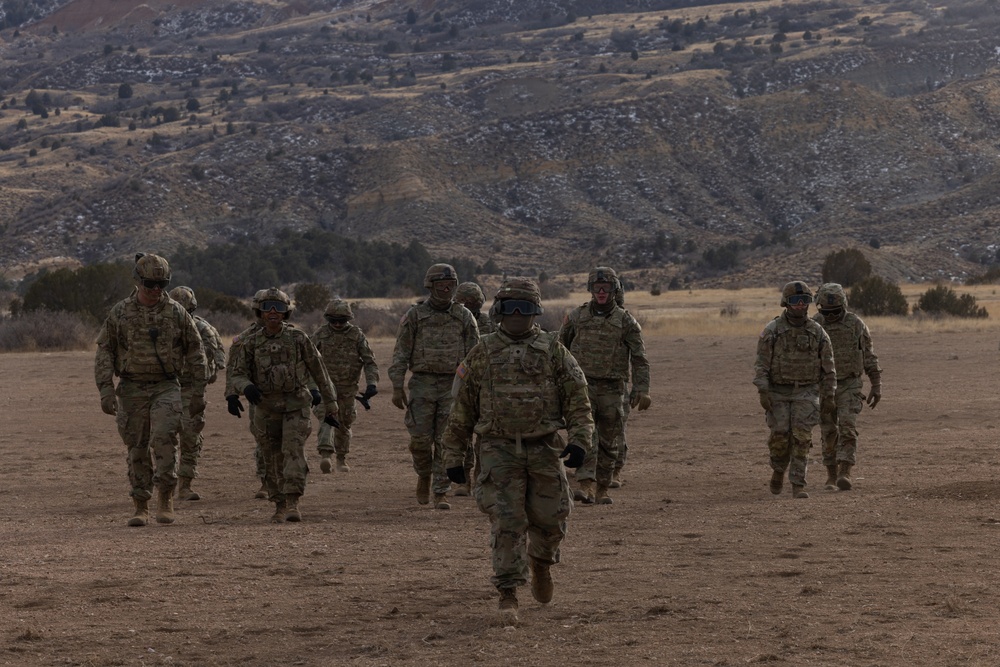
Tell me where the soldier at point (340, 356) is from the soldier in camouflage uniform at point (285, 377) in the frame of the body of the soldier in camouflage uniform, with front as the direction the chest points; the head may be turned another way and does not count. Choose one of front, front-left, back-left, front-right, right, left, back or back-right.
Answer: back

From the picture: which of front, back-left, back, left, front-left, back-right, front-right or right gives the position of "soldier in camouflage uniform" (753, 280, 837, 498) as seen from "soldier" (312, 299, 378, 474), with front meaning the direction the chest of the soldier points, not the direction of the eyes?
front-left

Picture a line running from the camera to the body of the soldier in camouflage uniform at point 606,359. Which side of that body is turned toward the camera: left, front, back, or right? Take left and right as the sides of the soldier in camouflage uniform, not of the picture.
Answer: front

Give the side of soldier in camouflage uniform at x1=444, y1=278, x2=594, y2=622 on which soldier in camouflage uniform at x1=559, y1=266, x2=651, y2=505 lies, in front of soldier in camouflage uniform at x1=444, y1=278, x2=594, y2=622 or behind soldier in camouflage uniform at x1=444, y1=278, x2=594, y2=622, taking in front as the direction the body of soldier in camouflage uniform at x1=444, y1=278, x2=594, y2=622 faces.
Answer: behind

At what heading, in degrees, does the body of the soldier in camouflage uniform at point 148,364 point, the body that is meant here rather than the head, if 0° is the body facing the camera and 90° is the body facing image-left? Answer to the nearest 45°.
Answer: approximately 0°

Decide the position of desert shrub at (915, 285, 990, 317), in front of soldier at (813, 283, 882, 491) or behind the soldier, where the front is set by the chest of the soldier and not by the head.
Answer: behind

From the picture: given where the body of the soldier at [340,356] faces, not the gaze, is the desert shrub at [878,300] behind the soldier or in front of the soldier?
behind

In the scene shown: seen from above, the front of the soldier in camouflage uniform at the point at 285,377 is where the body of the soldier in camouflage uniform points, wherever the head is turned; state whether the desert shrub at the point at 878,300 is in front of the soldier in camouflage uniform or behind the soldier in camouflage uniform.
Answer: behind

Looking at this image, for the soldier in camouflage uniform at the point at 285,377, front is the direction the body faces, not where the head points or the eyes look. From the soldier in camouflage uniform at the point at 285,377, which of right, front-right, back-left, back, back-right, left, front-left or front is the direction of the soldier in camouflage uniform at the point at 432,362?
back-left

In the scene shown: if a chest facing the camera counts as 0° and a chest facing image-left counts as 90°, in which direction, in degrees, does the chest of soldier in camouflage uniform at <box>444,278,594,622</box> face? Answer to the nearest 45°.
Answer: approximately 0°

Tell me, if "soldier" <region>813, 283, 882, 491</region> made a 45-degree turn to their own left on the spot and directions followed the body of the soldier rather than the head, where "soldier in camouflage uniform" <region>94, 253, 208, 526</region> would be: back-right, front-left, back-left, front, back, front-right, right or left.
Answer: right

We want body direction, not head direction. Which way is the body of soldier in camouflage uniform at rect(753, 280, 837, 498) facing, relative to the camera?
toward the camera

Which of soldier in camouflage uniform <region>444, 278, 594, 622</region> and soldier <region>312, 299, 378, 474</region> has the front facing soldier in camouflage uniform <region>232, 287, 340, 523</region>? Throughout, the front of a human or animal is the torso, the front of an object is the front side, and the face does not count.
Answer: the soldier

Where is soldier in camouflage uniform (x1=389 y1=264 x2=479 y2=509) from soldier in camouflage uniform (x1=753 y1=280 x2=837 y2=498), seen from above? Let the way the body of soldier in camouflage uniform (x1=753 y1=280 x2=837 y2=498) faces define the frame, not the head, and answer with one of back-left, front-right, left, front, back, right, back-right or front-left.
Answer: right

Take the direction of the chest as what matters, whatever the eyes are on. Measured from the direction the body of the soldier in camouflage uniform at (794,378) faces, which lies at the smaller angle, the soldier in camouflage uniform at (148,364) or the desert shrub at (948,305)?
the soldier in camouflage uniform

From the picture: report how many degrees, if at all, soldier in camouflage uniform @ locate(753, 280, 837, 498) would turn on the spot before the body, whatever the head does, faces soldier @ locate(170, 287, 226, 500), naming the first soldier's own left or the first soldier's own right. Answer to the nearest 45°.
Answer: approximately 90° to the first soldier's own right
